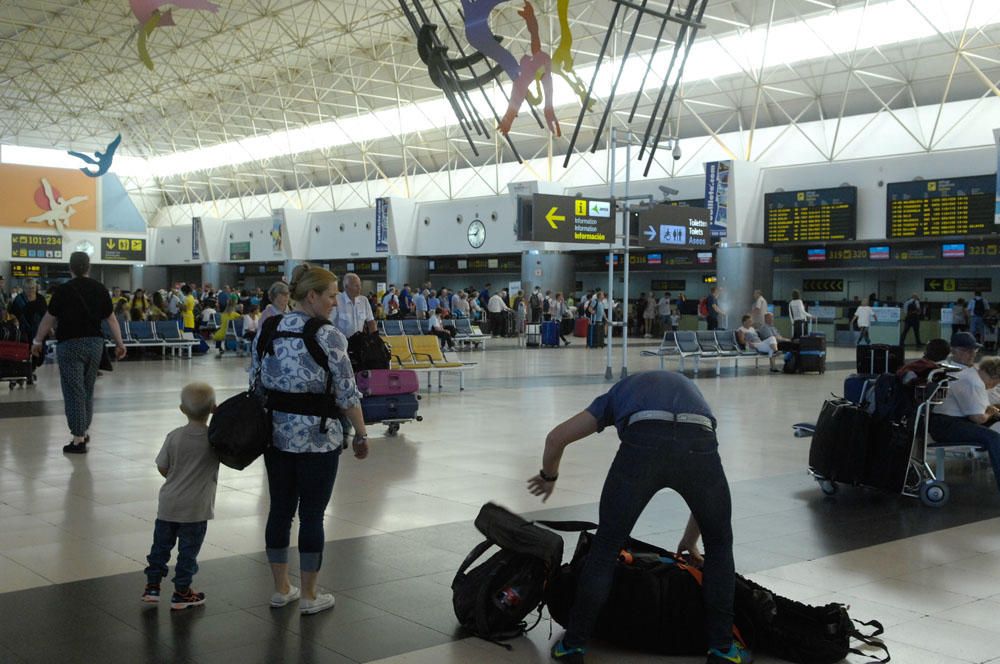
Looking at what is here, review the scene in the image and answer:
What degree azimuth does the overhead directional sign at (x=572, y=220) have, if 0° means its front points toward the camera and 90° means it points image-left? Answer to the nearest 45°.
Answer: approximately 0°

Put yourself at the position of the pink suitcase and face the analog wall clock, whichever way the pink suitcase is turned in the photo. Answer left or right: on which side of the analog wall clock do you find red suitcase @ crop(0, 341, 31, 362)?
left

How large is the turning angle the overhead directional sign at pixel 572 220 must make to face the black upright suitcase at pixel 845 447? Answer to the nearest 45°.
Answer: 0° — it already faces it

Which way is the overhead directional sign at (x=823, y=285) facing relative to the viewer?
toward the camera

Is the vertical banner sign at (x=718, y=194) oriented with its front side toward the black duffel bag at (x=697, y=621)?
yes

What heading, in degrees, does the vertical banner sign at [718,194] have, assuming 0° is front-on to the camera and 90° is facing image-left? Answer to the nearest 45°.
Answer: approximately 0°

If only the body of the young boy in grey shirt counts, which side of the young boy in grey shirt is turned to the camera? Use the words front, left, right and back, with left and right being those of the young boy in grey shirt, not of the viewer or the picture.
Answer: back

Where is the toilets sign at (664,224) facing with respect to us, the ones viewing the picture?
facing the viewer

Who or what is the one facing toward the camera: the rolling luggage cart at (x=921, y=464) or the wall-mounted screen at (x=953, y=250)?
the wall-mounted screen

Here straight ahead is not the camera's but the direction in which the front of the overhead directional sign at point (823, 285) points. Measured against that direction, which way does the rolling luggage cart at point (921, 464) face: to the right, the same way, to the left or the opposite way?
to the right

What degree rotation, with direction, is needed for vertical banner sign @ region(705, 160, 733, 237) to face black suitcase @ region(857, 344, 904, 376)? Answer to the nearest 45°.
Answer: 0° — it already faces it

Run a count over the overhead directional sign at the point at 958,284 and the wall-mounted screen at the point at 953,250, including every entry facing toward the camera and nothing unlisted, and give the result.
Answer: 2

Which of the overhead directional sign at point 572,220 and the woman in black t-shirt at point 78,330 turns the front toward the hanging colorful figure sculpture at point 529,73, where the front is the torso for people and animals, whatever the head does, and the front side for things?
the overhead directional sign

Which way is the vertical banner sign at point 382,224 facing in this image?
toward the camera

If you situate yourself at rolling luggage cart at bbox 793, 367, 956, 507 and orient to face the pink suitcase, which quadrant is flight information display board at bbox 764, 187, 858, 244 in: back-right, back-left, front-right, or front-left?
front-right

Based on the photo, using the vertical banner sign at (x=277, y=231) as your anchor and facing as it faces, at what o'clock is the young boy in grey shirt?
The young boy in grey shirt is roughly at 12 o'clock from the vertical banner sign.

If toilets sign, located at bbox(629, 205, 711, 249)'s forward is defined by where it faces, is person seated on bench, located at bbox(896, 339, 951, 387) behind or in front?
in front

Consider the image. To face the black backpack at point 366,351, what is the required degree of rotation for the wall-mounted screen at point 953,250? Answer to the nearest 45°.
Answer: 0° — it already faces it

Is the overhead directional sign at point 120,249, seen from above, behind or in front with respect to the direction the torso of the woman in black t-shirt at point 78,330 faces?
in front

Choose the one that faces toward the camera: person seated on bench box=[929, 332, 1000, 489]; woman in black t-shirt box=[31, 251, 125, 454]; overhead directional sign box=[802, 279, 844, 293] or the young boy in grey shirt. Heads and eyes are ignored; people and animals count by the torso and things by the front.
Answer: the overhead directional sign

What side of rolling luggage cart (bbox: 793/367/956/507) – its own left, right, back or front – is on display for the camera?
left

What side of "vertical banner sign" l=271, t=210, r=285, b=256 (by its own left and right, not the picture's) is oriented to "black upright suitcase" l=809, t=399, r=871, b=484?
front
